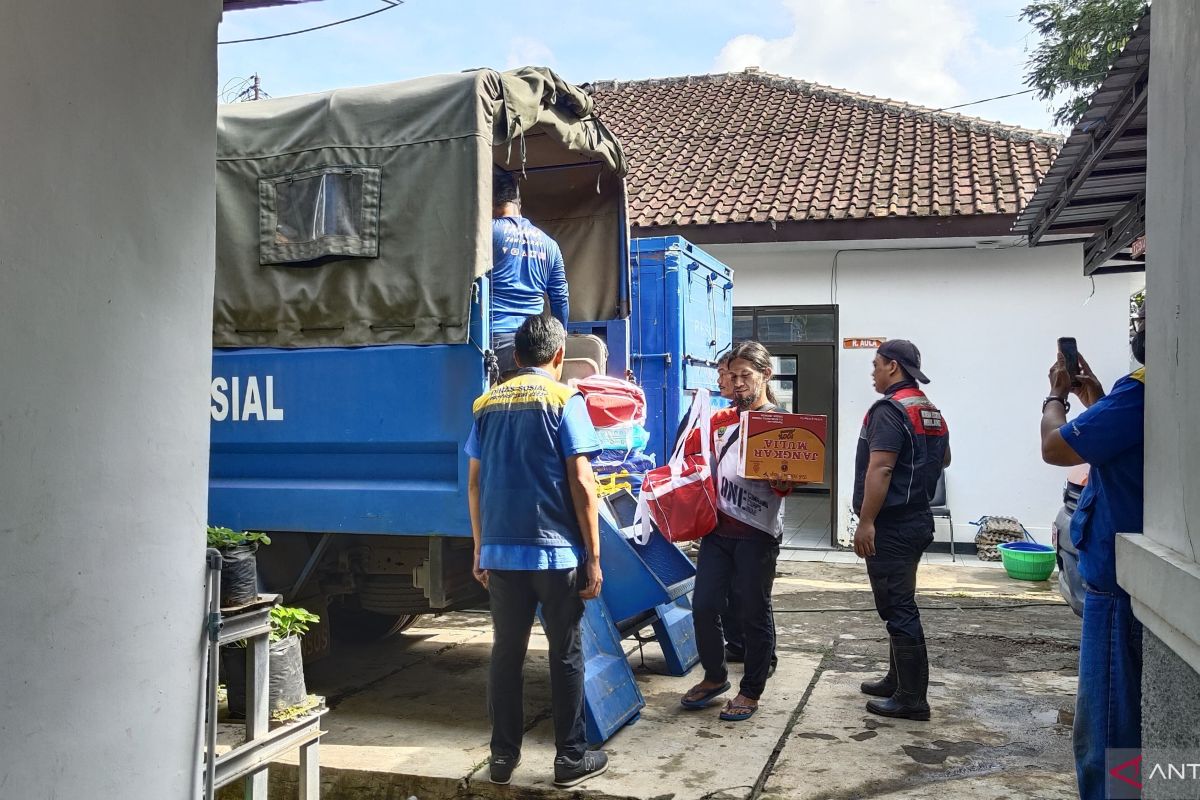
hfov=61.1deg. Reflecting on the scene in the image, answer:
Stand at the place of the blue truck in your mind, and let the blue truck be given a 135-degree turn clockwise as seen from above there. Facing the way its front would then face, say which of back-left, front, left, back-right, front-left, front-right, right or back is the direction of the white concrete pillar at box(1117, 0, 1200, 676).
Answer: front-right

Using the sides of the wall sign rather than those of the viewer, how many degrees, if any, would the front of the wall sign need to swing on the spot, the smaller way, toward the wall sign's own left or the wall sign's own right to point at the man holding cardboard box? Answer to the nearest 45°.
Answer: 0° — it already faces them

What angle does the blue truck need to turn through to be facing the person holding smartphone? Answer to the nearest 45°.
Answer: approximately 180°

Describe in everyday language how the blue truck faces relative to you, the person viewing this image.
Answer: facing away from the viewer and to the left of the viewer

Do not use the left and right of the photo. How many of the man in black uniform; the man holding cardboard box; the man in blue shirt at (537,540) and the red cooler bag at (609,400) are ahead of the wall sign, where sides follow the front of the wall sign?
4

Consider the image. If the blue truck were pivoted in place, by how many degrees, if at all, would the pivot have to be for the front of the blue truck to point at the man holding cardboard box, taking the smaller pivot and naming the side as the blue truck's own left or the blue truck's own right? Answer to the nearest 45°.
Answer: approximately 135° to the blue truck's own right

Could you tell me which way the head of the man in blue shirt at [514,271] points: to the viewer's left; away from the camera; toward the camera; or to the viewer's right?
away from the camera

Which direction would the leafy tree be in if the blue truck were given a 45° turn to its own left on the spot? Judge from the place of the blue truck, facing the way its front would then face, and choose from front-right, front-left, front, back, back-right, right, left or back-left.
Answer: back-right

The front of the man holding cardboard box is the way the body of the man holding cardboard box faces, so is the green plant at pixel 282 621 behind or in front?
in front

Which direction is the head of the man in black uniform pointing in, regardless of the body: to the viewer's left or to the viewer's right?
to the viewer's left

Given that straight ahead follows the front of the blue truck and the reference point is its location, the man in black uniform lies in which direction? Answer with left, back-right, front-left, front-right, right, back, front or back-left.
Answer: back-right

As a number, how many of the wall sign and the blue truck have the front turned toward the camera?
1

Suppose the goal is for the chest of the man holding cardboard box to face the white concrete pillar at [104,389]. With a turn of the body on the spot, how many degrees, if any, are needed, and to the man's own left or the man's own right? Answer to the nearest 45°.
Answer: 0° — they already face it
